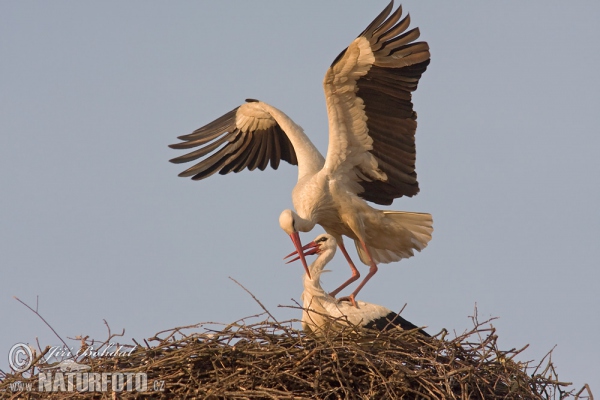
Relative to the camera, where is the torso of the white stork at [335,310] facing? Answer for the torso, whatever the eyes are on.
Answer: to the viewer's left

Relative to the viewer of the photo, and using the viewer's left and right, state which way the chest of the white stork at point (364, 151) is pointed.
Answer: facing the viewer and to the left of the viewer
